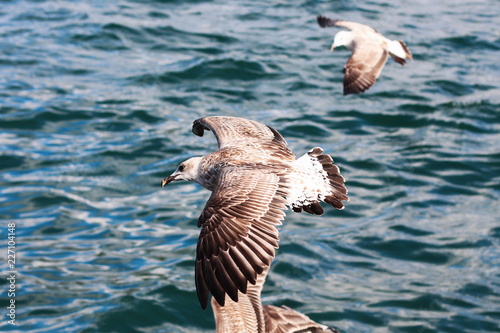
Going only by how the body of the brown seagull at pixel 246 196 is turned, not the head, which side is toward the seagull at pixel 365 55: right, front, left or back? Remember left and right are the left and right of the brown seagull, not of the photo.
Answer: right

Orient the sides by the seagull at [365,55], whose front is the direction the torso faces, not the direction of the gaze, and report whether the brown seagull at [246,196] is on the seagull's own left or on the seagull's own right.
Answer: on the seagull's own left

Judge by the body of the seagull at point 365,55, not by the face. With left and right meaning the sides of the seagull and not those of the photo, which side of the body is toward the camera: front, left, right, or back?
left

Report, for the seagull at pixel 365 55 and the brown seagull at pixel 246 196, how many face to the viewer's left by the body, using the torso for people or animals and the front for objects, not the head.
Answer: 2

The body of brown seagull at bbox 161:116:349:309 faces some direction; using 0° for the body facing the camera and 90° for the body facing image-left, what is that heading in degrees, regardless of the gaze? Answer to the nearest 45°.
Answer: approximately 90°
